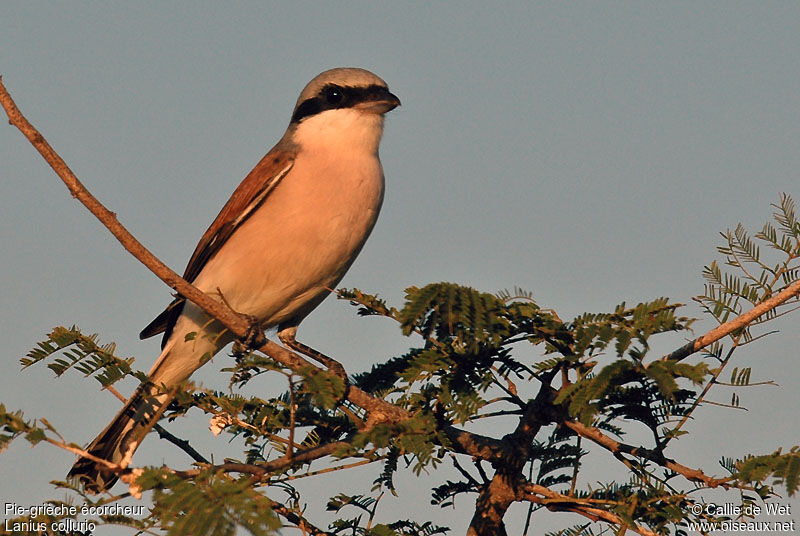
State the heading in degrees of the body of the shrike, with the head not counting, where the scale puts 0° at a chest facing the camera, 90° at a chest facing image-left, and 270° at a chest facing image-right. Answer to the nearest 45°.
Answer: approximately 315°
